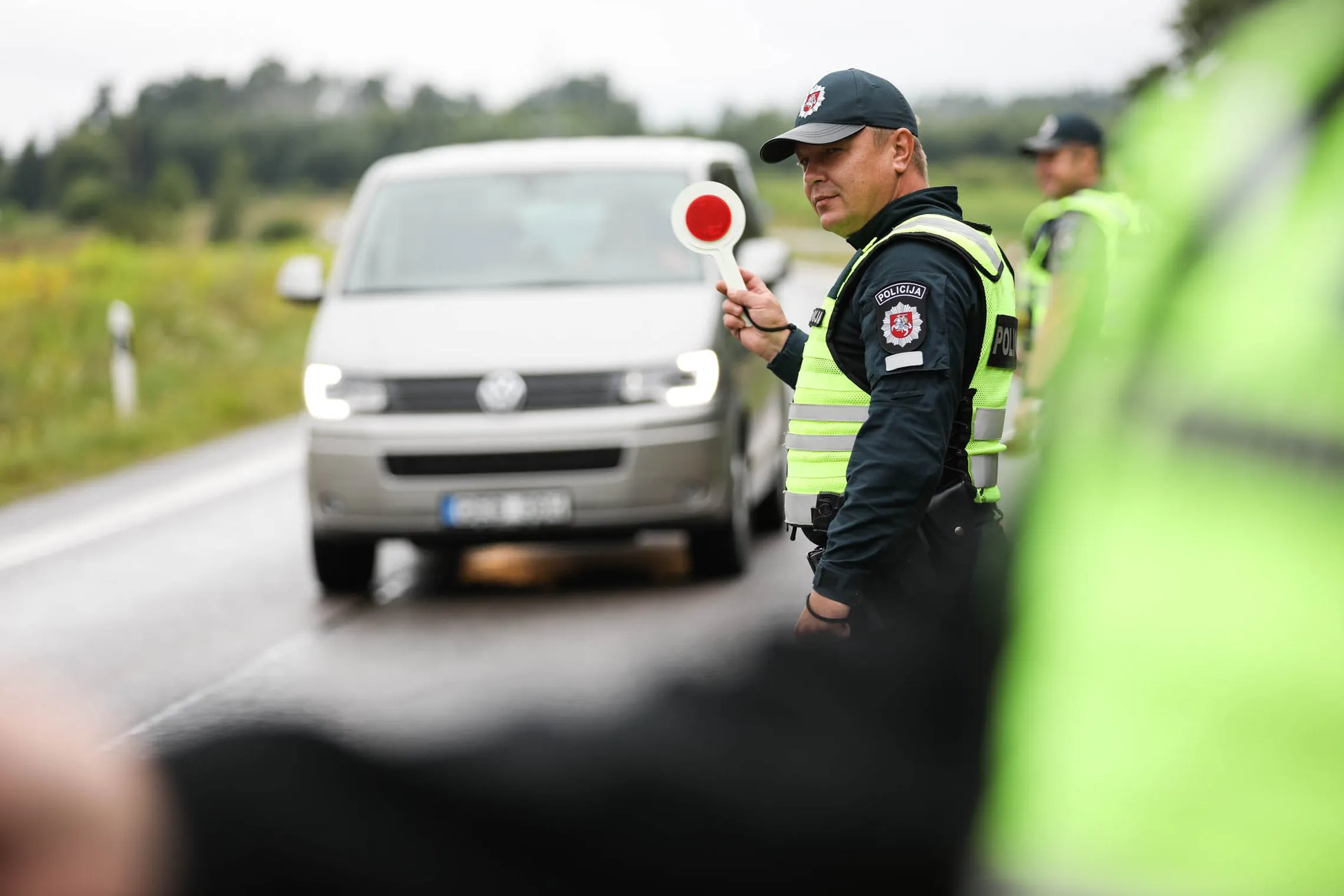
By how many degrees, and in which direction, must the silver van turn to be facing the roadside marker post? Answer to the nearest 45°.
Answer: approximately 135° to its right

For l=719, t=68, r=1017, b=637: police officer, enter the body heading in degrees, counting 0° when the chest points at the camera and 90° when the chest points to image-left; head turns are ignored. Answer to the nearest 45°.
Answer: approximately 90°

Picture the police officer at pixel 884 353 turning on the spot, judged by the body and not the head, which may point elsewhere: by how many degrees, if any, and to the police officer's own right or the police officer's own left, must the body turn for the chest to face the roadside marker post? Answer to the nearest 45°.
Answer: approximately 45° to the police officer's own right

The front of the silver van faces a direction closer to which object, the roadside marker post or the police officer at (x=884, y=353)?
the police officer

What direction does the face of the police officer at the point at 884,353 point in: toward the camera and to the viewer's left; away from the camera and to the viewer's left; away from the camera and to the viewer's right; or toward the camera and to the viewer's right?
toward the camera and to the viewer's left

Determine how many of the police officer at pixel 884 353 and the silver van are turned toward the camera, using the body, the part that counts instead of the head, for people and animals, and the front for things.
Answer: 1

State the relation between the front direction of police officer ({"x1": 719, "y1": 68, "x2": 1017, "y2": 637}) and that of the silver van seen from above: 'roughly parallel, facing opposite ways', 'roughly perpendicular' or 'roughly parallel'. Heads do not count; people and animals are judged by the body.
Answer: roughly perpendicular

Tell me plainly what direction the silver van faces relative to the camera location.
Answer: facing the viewer

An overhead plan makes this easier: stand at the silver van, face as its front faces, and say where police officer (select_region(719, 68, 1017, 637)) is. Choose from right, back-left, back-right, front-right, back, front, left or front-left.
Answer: front
